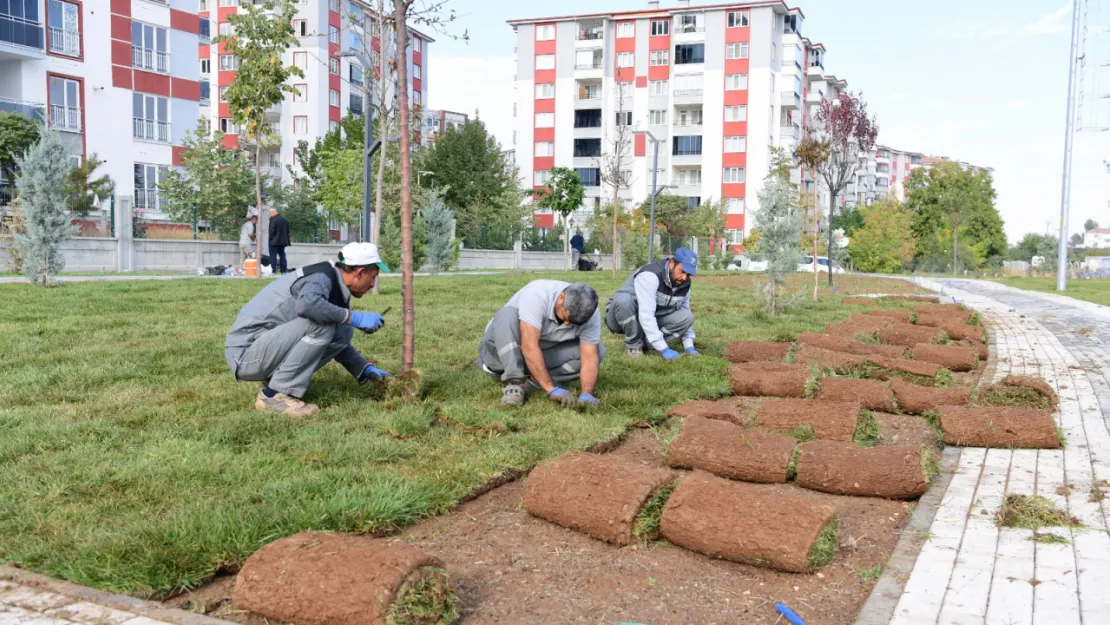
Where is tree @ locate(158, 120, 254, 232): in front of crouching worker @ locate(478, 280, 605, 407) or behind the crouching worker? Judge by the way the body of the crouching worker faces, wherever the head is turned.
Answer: behind

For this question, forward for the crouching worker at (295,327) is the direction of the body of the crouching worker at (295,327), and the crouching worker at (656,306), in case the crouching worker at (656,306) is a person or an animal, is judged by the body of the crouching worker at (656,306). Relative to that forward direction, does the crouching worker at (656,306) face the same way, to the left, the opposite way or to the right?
to the right

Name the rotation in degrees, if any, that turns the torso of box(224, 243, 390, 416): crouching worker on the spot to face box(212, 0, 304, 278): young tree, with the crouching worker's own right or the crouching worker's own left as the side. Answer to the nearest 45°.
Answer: approximately 90° to the crouching worker's own left

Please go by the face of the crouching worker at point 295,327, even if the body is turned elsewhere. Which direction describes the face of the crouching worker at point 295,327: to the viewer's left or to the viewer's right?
to the viewer's right

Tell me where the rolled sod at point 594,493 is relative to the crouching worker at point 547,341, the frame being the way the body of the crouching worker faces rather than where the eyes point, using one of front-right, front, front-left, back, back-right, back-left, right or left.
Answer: front-right

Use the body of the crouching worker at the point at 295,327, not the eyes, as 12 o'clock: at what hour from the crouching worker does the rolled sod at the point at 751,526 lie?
The rolled sod is roughly at 2 o'clock from the crouching worker.

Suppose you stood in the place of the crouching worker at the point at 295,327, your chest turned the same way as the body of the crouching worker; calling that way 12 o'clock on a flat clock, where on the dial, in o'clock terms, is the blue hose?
The blue hose is roughly at 2 o'clock from the crouching worker.

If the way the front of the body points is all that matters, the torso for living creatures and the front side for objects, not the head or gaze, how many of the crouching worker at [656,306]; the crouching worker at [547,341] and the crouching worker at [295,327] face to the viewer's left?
0

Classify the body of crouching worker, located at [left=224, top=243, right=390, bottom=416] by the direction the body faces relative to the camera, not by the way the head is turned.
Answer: to the viewer's right

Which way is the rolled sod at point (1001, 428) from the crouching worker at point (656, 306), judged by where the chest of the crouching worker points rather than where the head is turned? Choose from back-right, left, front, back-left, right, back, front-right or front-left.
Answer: front

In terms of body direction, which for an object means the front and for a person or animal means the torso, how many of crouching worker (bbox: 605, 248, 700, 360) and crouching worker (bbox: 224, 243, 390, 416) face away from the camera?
0

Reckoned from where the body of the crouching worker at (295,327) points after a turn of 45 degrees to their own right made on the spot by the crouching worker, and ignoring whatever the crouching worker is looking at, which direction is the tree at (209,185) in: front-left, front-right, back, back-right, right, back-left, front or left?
back-left

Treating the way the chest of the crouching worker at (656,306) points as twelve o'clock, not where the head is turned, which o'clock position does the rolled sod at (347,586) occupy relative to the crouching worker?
The rolled sod is roughly at 2 o'clock from the crouching worker.

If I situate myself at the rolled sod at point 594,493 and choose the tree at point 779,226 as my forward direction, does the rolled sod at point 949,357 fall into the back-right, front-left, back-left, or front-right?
front-right

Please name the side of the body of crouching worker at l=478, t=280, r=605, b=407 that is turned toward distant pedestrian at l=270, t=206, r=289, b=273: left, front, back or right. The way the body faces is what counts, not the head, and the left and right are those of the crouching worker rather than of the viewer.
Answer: back

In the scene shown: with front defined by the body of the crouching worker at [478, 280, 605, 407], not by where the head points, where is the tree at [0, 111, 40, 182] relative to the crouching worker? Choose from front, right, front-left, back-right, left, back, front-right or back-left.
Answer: back

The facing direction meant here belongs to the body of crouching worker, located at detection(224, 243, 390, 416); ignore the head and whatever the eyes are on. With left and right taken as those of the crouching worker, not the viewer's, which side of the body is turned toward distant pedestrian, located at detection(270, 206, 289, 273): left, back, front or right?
left

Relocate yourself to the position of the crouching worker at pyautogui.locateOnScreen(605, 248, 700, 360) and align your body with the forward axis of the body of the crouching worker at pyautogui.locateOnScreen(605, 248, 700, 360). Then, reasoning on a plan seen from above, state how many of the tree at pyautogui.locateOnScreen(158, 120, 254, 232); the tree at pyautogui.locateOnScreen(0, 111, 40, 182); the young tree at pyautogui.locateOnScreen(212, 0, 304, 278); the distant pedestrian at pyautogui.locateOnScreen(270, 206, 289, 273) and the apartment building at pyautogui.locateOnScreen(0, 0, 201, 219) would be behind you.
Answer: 5
